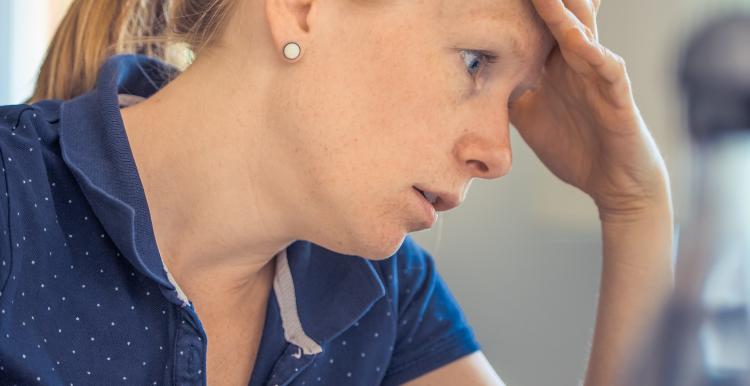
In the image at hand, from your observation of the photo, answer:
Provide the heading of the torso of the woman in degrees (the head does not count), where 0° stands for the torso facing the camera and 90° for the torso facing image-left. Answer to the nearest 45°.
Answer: approximately 315°
